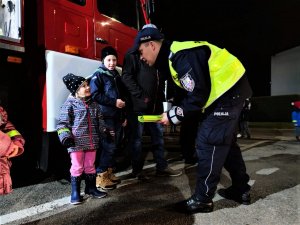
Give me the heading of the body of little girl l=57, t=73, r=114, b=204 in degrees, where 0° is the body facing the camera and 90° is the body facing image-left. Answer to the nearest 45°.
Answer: approximately 315°

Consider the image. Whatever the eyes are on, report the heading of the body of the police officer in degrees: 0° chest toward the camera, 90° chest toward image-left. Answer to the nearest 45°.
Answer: approximately 90°

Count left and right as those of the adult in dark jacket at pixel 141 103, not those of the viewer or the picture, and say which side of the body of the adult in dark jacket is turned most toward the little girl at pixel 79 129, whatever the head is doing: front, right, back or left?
right

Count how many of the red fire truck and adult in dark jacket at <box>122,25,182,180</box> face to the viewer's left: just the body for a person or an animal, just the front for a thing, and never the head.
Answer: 0

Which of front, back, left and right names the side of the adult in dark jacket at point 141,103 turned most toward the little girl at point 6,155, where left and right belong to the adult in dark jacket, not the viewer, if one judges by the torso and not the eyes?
right

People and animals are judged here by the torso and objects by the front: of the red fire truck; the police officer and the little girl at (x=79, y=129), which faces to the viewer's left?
the police officer

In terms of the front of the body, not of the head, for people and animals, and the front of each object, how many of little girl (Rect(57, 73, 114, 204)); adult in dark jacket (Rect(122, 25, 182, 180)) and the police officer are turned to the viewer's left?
1
